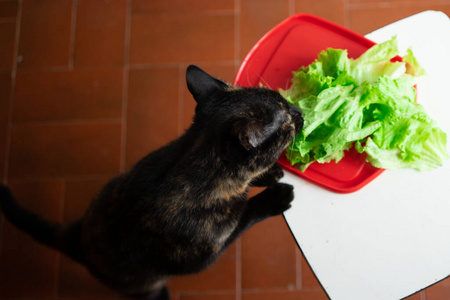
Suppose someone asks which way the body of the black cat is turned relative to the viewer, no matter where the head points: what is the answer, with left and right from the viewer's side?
facing away from the viewer and to the right of the viewer
